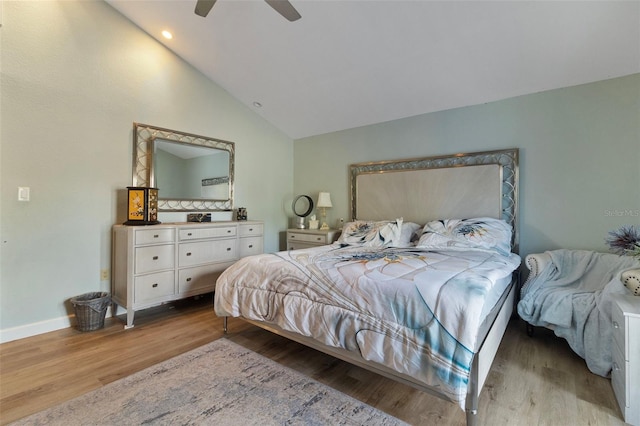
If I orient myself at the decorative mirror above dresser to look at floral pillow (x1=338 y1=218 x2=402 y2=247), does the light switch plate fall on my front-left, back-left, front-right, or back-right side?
back-right

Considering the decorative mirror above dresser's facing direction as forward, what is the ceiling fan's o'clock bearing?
The ceiling fan is roughly at 1 o'clock from the decorative mirror above dresser.

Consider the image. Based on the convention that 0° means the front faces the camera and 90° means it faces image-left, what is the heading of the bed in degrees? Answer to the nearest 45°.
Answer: approximately 45°

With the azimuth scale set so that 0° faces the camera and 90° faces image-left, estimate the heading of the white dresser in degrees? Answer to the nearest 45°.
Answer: approximately 315°

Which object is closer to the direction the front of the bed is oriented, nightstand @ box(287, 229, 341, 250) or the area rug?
the area rug

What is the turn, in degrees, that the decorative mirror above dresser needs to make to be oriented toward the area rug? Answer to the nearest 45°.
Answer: approximately 45° to its right

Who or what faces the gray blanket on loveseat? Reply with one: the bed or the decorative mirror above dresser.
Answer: the decorative mirror above dresser

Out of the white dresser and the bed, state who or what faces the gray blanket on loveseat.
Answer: the white dresser
